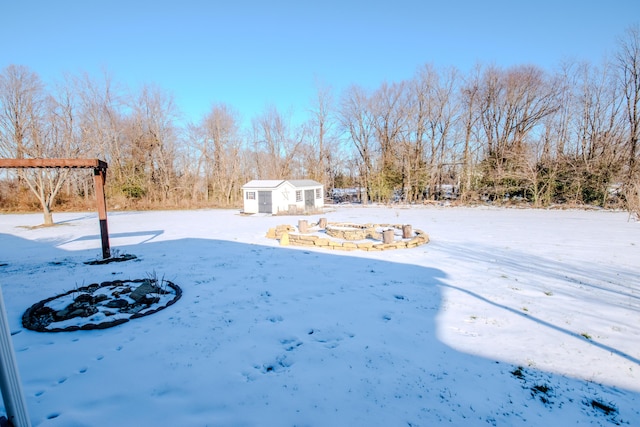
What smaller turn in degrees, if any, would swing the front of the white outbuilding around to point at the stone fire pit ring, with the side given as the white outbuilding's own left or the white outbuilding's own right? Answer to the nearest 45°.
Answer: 0° — it already faces it

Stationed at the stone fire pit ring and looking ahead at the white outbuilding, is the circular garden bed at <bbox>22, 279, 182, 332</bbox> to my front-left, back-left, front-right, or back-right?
back-left

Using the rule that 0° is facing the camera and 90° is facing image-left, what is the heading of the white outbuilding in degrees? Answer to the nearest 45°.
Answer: approximately 0°

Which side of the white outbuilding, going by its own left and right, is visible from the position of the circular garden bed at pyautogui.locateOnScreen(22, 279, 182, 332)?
front

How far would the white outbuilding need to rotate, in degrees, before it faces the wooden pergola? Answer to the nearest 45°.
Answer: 0° — it already faces it
